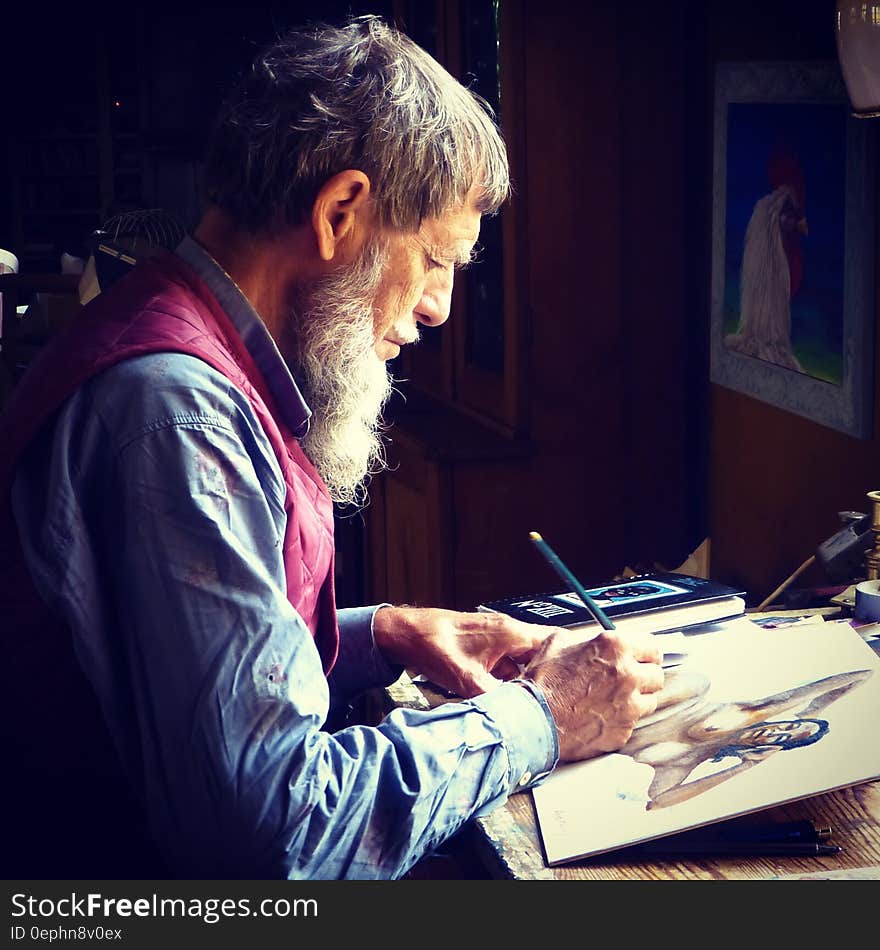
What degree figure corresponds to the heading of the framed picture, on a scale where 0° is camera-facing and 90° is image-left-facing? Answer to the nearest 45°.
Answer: approximately 45°

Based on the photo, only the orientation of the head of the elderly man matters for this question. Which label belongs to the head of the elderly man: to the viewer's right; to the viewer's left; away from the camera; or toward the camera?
to the viewer's right

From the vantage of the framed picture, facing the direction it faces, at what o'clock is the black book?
The black book is roughly at 11 o'clock from the framed picture.

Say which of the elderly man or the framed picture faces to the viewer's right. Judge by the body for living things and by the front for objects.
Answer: the elderly man

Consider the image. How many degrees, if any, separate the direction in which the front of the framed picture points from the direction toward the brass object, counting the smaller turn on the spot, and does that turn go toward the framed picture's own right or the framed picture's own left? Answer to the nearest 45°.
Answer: approximately 45° to the framed picture's own left

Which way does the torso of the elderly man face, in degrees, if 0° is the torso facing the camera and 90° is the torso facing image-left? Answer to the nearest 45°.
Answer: approximately 270°

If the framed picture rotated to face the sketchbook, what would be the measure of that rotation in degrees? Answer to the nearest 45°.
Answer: approximately 45° to its left

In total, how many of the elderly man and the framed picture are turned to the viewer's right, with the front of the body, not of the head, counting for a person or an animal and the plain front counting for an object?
1
